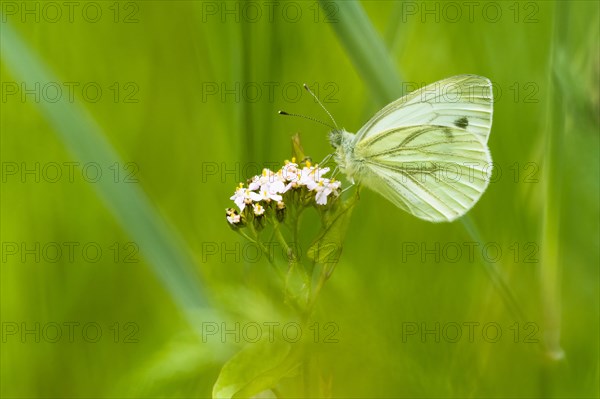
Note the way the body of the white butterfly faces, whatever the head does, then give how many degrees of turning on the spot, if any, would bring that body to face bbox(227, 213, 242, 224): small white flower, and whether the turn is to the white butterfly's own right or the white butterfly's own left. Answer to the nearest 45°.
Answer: approximately 45° to the white butterfly's own left

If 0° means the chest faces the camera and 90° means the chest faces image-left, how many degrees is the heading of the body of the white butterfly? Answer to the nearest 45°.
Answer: approximately 90°

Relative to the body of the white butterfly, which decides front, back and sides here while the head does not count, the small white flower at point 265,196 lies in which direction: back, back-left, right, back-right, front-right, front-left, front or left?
front-left

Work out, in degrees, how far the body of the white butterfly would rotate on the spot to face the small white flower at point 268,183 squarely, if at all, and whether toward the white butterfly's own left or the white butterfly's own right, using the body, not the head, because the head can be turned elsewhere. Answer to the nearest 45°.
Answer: approximately 45° to the white butterfly's own left

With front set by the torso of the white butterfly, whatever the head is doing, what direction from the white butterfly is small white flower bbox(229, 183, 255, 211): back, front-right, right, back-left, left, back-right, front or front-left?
front-left
